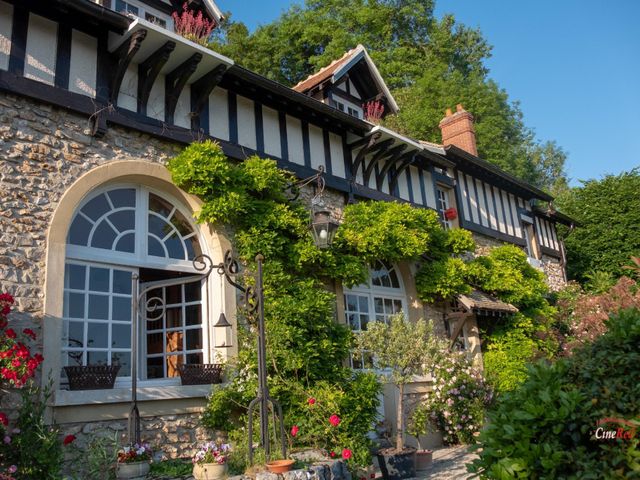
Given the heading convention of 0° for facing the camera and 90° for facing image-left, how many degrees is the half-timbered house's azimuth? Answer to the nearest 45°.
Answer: approximately 315°

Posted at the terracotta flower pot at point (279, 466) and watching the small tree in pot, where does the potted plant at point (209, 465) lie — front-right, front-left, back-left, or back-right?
back-left

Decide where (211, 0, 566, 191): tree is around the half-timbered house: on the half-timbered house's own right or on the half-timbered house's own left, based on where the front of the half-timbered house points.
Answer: on the half-timbered house's own left

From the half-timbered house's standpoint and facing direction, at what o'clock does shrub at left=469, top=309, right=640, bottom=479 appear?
The shrub is roughly at 12 o'clock from the half-timbered house.
